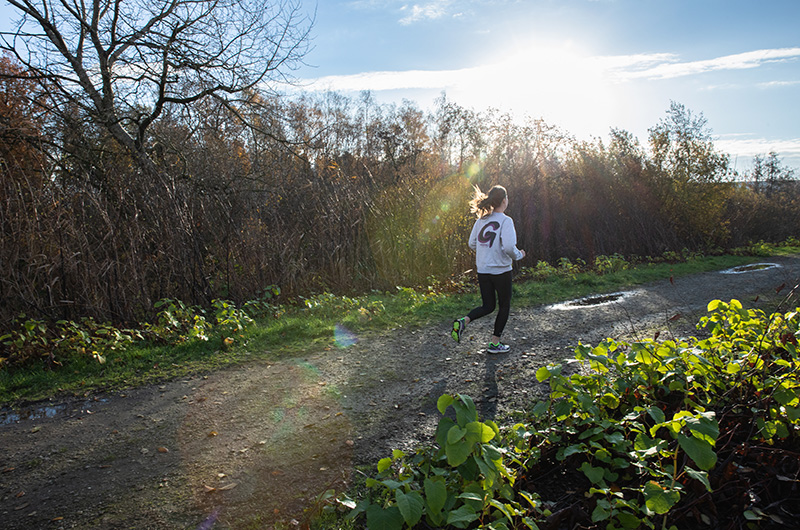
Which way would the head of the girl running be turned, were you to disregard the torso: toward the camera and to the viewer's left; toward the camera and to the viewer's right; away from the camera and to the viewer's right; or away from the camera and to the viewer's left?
away from the camera and to the viewer's right

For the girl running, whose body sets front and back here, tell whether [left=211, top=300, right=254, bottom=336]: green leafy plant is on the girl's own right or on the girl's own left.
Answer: on the girl's own left

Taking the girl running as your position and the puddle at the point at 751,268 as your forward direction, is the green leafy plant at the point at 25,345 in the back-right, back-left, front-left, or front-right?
back-left

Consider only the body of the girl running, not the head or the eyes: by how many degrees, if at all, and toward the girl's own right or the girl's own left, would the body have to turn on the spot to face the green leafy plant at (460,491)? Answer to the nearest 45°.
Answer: approximately 135° to the girl's own right

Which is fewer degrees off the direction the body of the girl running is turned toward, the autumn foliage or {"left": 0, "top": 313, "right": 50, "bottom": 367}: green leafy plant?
the autumn foliage

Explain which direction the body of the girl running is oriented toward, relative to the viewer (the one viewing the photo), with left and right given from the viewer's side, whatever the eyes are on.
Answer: facing away from the viewer and to the right of the viewer

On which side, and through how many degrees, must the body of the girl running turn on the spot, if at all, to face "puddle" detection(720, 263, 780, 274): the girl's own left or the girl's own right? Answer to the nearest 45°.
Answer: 0° — they already face it
